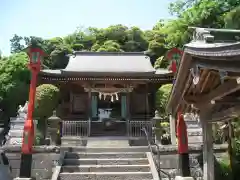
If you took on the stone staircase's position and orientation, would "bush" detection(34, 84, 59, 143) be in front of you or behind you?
behind

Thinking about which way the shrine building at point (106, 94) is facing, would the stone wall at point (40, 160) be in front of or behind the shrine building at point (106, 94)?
in front

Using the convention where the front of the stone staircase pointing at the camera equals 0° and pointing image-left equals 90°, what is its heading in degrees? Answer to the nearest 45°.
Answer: approximately 0°

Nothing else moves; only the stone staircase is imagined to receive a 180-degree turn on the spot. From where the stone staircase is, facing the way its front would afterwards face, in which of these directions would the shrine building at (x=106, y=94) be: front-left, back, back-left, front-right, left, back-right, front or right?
front

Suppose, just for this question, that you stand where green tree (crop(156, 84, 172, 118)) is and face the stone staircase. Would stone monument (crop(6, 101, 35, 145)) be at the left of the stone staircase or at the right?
right

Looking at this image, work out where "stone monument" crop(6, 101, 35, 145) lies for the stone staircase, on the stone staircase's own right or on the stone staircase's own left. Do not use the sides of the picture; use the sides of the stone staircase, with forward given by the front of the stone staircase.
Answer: on the stone staircase's own right

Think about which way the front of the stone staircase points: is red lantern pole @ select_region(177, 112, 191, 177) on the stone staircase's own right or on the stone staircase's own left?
on the stone staircase's own left

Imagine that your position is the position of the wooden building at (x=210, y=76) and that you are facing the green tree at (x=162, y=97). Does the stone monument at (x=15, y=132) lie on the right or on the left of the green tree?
left

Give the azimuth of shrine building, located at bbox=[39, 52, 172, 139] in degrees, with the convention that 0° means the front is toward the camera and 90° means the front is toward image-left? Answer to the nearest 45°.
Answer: approximately 0°
